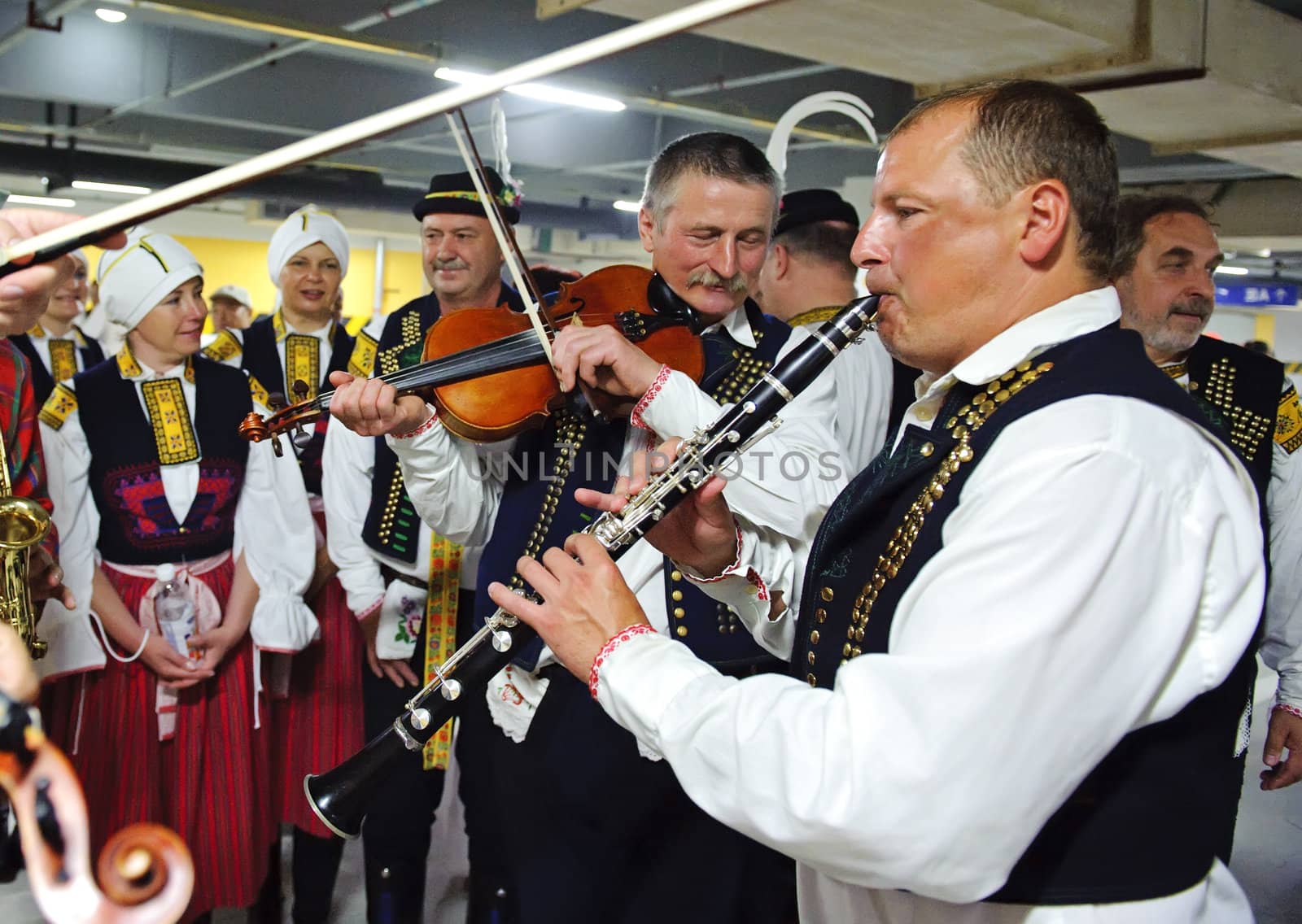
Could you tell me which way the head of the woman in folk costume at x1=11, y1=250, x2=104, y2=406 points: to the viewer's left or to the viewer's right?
to the viewer's right

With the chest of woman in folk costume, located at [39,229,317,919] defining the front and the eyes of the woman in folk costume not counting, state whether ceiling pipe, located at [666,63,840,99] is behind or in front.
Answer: behind

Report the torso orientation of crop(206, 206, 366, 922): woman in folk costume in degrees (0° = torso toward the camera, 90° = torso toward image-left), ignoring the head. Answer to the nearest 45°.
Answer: approximately 0°

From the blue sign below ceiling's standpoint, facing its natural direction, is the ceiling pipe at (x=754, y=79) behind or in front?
in front

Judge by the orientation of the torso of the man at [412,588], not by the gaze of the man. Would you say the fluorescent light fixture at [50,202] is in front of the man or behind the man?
behind

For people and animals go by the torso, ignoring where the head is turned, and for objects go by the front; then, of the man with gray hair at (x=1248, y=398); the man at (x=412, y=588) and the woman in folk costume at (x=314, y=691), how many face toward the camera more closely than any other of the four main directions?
3
